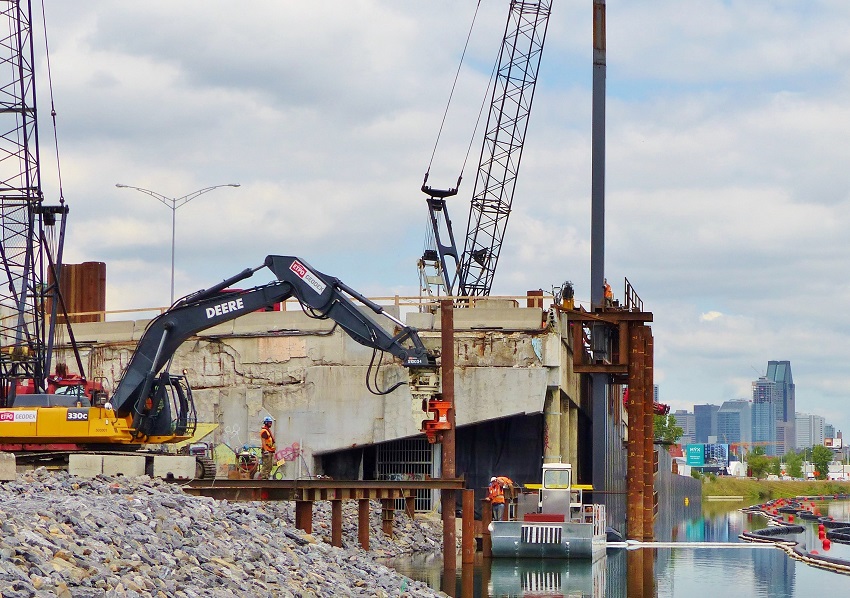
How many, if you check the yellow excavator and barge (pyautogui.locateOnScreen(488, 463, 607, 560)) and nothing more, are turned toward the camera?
1

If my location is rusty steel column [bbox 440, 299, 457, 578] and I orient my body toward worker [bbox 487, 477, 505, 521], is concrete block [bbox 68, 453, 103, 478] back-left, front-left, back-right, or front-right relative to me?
back-left

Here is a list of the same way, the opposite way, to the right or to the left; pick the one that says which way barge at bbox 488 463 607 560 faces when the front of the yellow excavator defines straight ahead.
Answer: to the right

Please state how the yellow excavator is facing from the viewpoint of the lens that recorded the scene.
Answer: facing to the right of the viewer

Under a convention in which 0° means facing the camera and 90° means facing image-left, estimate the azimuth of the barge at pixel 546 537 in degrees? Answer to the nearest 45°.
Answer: approximately 0°

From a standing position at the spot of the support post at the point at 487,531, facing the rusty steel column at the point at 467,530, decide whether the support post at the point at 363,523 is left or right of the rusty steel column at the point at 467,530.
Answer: right

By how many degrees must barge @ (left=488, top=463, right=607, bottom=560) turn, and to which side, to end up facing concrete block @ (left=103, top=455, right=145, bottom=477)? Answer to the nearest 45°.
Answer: approximately 45° to its right

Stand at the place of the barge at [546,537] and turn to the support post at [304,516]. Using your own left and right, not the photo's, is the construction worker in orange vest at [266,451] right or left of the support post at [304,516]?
right
